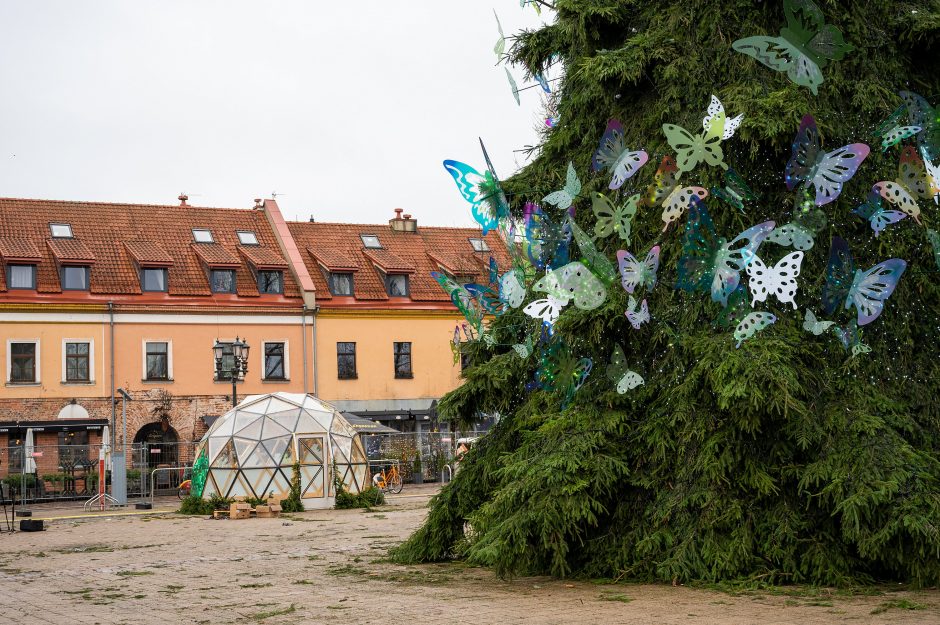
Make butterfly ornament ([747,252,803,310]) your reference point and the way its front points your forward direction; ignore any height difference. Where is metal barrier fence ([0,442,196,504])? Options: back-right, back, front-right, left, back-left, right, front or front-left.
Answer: back-right

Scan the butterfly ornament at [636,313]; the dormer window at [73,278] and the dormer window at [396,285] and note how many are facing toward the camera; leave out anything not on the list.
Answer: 3

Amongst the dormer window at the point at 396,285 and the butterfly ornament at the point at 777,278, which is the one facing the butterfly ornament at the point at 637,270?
the dormer window

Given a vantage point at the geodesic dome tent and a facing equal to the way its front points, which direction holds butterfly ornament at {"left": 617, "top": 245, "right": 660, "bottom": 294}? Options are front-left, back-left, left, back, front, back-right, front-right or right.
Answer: front

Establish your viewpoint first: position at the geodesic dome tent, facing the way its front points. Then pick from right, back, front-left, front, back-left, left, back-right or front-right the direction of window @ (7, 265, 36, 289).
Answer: back-right

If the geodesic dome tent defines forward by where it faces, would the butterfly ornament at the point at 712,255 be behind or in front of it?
in front

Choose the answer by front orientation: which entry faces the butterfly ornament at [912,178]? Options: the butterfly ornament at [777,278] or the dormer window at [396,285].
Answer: the dormer window

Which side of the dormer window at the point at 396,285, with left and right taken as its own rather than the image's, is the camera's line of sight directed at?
front

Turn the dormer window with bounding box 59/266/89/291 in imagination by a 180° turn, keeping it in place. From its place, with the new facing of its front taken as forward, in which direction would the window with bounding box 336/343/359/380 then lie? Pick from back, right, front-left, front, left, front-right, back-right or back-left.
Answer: right

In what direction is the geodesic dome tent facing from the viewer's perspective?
toward the camera

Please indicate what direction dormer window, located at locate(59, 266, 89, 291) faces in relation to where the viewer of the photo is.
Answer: facing the viewer

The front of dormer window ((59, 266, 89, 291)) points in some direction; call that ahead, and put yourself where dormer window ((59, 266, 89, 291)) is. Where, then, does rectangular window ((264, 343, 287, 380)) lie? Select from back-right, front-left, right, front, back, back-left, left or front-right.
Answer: left

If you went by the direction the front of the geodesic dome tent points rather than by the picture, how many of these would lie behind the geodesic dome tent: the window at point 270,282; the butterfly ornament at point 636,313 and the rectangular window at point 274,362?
2
